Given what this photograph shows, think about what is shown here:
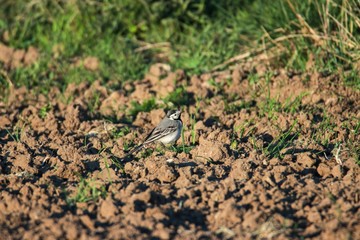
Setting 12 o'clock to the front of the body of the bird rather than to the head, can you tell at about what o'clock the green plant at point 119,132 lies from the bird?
The green plant is roughly at 7 o'clock from the bird.

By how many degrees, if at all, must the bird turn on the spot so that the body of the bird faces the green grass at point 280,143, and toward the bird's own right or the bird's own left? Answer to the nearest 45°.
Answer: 0° — it already faces it

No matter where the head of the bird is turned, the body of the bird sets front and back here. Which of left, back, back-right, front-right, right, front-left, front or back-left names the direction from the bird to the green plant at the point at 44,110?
back-left

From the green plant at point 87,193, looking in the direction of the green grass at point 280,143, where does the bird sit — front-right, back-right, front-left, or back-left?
front-left

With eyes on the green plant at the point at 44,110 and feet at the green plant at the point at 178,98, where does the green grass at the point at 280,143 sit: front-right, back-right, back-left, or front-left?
back-left

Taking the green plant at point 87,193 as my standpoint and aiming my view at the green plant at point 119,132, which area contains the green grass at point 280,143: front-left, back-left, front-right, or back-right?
front-right

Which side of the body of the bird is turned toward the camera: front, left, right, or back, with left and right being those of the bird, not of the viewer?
right

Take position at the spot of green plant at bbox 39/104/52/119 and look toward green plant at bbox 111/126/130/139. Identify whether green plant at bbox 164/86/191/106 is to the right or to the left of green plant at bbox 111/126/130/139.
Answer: left

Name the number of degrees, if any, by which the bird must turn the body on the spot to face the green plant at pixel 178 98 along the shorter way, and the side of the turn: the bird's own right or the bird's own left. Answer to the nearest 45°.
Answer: approximately 90° to the bird's own left

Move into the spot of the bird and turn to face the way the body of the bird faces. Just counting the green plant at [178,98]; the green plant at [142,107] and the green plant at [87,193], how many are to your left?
2

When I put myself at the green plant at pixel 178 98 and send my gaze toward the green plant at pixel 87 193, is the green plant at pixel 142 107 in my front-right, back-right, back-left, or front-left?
front-right

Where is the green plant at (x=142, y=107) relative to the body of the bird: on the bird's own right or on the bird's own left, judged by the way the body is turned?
on the bird's own left
